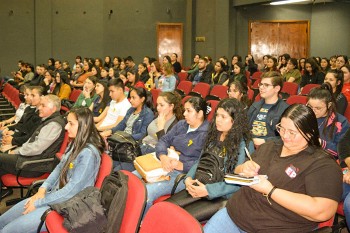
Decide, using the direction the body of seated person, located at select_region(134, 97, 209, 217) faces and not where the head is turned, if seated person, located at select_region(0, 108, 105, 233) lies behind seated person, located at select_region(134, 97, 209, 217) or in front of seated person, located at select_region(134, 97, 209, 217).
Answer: in front

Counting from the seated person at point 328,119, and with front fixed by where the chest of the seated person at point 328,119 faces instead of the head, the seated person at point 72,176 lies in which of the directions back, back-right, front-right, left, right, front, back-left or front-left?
front

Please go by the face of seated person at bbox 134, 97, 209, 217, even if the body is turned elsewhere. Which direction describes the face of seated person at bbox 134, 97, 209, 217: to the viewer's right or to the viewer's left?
to the viewer's left

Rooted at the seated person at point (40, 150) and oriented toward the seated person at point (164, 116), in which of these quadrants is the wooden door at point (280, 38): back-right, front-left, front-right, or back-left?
front-left

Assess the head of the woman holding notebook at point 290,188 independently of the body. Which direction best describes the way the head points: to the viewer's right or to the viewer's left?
to the viewer's left

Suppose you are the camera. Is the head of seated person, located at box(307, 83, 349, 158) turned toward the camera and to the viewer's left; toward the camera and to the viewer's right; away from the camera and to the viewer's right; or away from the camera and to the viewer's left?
toward the camera and to the viewer's left

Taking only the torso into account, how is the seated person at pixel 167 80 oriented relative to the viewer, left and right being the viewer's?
facing the viewer and to the left of the viewer
